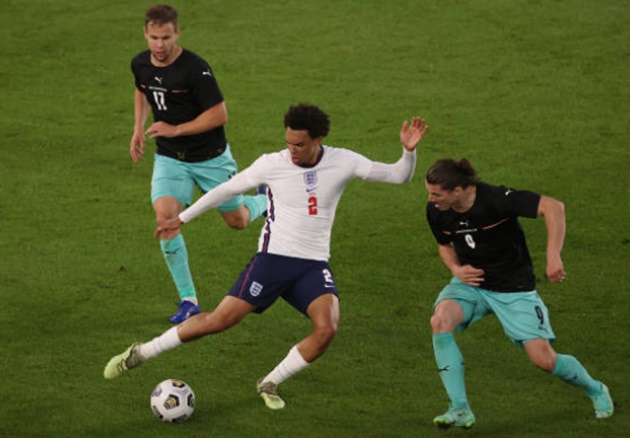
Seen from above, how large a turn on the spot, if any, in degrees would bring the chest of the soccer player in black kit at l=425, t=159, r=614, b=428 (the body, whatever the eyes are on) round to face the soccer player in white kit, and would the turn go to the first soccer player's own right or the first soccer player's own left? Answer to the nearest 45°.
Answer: approximately 45° to the first soccer player's own right

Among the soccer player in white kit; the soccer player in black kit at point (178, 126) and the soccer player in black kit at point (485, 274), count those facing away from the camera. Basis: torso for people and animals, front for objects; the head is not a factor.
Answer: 0

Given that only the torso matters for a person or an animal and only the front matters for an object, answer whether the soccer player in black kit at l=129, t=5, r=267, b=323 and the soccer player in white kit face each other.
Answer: no

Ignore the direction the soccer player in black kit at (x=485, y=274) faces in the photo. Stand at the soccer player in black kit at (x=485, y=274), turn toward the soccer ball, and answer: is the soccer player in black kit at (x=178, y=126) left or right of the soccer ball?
right

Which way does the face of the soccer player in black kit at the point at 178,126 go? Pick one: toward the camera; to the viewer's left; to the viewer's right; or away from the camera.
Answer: toward the camera

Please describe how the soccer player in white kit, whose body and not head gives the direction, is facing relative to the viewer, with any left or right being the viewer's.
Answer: facing the viewer

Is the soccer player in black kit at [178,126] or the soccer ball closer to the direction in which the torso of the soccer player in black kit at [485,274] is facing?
the soccer ball

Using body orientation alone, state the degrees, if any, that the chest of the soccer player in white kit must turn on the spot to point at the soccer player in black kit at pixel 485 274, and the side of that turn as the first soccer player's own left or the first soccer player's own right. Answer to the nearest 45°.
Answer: approximately 90° to the first soccer player's own left

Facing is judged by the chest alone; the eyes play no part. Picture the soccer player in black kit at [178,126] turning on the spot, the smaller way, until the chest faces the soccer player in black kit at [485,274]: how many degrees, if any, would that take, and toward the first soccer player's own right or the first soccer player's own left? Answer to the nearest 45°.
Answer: approximately 90° to the first soccer player's own left

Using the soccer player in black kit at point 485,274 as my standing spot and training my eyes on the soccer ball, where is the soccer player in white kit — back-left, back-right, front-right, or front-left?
front-right

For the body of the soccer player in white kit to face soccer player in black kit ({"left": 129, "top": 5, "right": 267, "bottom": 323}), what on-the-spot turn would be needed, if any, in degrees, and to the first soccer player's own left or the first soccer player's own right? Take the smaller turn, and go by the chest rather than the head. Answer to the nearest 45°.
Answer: approximately 135° to the first soccer player's own right

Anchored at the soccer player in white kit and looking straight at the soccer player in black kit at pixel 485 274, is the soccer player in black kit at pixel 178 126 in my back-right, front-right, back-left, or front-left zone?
back-left

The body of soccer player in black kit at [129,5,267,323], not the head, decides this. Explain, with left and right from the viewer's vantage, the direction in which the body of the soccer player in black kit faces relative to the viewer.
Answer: facing the viewer and to the left of the viewer

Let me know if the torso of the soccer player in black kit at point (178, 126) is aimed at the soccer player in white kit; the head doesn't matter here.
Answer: no

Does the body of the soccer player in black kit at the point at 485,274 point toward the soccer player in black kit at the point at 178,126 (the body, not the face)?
no
